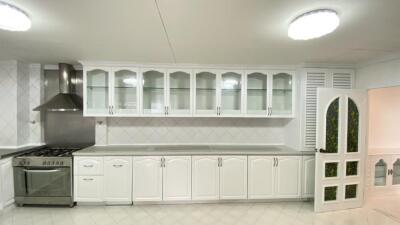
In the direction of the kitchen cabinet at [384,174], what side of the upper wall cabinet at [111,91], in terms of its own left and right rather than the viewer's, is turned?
left

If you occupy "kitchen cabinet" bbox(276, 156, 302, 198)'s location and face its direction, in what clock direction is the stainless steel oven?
The stainless steel oven is roughly at 2 o'clock from the kitchen cabinet.

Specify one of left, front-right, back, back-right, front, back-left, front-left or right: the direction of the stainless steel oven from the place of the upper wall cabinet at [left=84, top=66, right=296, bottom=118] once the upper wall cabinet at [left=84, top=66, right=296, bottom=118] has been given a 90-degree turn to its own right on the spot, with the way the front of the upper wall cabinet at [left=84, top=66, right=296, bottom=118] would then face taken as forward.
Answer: front

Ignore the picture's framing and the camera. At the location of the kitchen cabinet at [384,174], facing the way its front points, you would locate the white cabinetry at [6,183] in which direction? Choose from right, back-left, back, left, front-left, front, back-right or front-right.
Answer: front-right

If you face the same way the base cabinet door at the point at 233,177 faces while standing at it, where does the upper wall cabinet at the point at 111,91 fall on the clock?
The upper wall cabinet is roughly at 3 o'clock from the base cabinet door.

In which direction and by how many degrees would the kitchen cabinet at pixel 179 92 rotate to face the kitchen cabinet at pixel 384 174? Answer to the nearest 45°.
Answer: approximately 90° to its left

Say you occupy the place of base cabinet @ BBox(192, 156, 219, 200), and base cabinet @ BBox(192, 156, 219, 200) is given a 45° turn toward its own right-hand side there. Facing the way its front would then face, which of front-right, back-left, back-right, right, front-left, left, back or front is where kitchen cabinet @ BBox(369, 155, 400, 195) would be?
back-left

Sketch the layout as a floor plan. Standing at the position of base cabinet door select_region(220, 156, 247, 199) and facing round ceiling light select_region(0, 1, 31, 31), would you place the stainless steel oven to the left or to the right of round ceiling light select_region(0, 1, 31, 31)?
right

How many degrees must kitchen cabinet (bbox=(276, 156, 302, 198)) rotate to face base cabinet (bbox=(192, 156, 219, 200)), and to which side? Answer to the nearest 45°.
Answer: approximately 45° to its right
